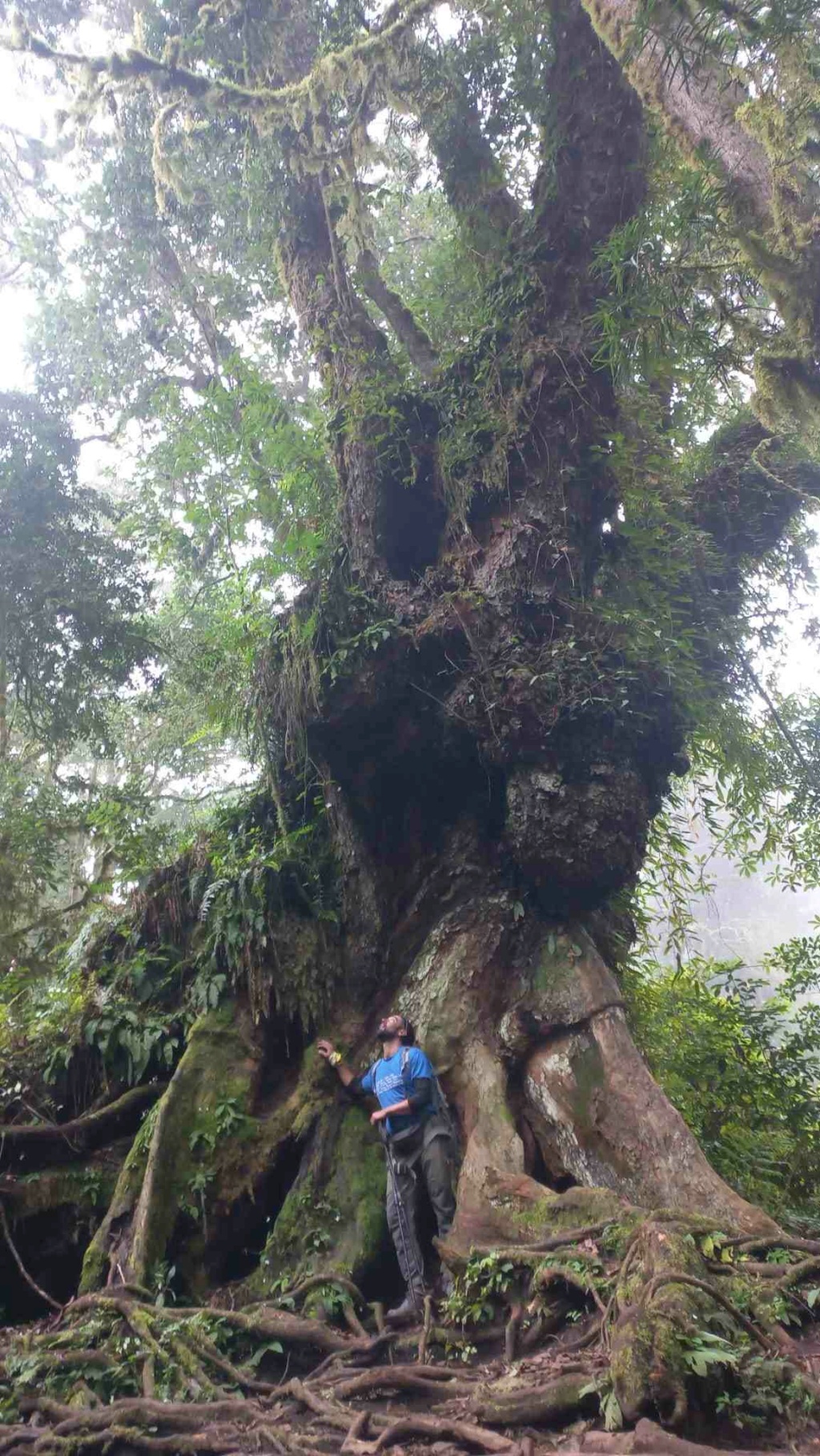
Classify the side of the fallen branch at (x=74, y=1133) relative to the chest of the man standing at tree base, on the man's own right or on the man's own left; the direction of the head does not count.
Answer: on the man's own right

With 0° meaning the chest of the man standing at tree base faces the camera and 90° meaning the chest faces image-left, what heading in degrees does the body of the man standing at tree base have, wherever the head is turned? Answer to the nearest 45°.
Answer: approximately 45°
